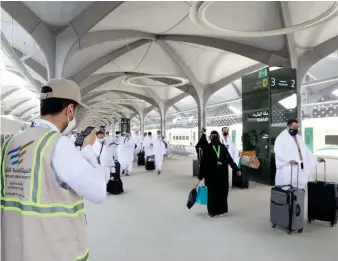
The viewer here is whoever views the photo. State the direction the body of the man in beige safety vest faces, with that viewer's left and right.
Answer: facing away from the viewer and to the right of the viewer

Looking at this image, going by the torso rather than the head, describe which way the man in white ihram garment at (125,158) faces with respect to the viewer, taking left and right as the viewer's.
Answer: facing the viewer

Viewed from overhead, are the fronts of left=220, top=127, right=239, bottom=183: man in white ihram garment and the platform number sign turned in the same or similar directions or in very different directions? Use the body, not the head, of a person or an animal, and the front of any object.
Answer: same or similar directions

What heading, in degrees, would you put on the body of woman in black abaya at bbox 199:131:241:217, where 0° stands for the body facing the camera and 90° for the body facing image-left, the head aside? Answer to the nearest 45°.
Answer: approximately 0°

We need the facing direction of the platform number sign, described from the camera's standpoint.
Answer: facing the viewer

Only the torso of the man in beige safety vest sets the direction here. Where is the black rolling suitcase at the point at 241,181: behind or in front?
in front

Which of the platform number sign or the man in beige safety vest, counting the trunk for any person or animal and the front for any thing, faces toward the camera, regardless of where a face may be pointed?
the platform number sign

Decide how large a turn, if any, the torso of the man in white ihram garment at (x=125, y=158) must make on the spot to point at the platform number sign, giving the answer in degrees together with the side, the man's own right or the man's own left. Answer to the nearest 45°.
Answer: approximately 45° to the man's own left

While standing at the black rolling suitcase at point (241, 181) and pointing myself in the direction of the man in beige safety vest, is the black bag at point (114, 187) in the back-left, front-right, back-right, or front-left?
front-right

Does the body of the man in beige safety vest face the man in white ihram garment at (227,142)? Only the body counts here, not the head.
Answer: yes

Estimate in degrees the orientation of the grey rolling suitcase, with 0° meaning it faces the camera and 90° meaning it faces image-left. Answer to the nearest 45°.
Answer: approximately 45°

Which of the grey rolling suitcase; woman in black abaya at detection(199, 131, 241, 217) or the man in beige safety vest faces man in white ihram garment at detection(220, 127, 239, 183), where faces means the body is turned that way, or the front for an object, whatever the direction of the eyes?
the man in beige safety vest

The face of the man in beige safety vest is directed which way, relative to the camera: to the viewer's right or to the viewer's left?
to the viewer's right

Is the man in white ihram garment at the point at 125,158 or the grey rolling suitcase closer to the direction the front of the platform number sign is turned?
the grey rolling suitcase
